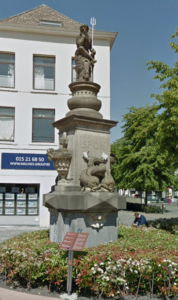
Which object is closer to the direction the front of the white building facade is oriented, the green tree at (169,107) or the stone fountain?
the stone fountain

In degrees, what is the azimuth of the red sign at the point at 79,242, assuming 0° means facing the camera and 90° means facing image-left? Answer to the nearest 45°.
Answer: approximately 0°

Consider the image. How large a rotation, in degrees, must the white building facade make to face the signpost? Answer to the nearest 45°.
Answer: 0° — it already faces it

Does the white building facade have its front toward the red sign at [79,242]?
yes

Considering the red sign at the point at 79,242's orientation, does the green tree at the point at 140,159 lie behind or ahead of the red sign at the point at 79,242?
behind

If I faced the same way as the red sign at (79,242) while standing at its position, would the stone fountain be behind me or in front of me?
behind

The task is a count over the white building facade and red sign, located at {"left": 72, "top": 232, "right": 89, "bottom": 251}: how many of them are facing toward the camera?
2

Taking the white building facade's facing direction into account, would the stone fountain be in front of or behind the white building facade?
in front
